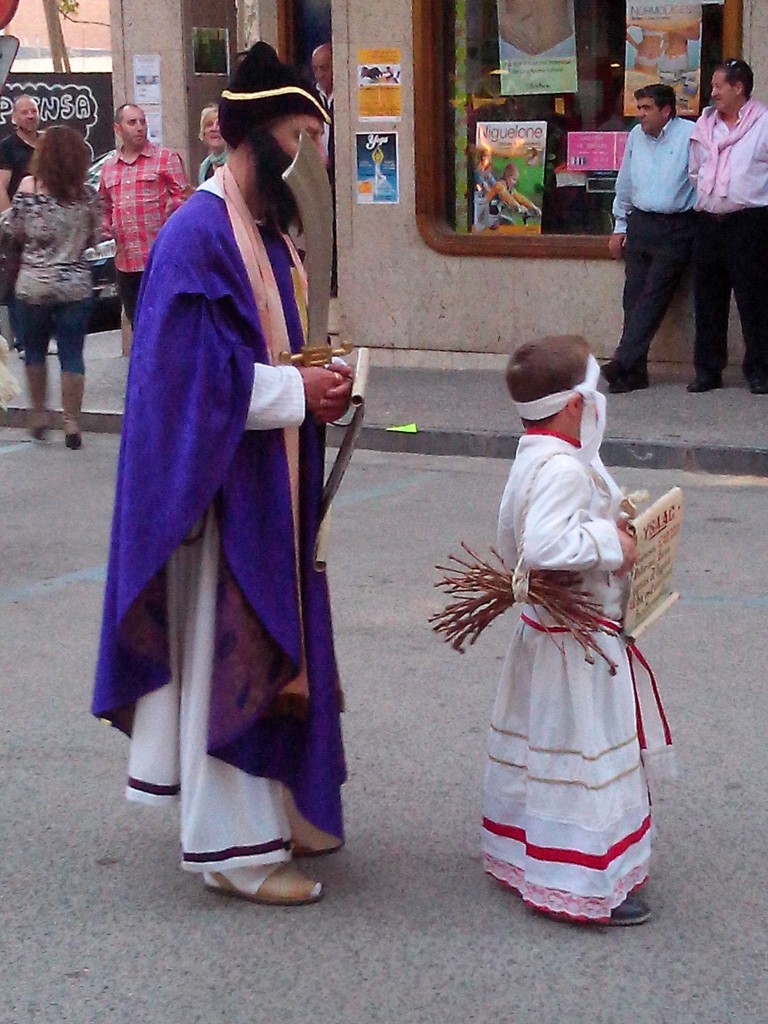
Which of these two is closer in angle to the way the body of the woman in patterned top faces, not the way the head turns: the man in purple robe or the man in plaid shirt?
the man in plaid shirt

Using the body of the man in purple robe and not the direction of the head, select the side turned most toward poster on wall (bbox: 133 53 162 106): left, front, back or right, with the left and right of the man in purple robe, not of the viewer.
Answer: left

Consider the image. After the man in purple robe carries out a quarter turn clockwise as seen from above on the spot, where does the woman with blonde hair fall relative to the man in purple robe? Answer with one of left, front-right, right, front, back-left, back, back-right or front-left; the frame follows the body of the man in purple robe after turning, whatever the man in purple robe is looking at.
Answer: back

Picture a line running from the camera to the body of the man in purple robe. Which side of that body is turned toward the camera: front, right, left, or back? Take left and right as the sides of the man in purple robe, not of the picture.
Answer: right

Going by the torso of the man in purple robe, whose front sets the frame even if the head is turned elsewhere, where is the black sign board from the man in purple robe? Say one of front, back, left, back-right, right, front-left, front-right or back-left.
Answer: left

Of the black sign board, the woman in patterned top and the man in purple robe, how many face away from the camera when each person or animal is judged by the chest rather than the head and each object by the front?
1

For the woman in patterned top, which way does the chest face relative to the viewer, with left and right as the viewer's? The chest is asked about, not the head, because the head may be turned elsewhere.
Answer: facing away from the viewer

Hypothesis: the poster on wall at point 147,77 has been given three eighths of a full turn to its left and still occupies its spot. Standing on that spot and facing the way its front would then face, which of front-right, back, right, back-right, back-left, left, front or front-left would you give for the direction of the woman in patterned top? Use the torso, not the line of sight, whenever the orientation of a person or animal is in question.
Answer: back-right

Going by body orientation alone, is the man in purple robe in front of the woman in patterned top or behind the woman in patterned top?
behind

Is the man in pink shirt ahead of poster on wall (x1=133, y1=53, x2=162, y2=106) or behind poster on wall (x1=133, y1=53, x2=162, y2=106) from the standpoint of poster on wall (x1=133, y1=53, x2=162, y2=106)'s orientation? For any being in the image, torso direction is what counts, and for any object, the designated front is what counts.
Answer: ahead

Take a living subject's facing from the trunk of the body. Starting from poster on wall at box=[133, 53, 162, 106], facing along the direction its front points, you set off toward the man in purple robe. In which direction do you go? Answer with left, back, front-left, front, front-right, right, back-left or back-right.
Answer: front

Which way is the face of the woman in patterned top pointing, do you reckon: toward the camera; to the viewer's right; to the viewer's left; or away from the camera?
away from the camera

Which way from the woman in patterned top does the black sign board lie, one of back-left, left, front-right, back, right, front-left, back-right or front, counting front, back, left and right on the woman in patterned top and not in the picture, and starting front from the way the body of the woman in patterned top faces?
front

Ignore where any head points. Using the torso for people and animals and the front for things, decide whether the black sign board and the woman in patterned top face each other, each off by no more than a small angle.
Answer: yes

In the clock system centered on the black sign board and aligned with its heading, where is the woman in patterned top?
The woman in patterned top is roughly at 12 o'clock from the black sign board.

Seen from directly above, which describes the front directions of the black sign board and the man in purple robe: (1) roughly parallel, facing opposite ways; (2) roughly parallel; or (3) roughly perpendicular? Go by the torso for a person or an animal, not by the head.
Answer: roughly perpendicular

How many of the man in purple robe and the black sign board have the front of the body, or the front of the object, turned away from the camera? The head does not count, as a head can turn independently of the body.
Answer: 0

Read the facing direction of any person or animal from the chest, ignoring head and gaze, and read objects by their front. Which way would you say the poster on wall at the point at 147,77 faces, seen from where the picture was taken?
facing the viewer

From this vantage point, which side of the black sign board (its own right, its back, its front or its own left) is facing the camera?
front
